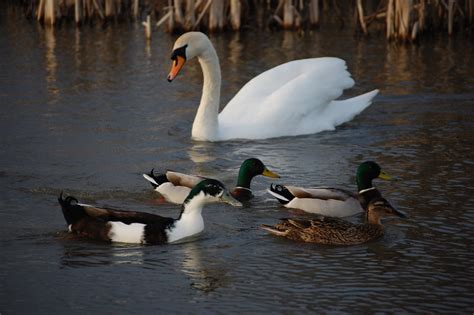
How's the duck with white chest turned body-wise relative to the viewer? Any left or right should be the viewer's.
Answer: facing to the right of the viewer

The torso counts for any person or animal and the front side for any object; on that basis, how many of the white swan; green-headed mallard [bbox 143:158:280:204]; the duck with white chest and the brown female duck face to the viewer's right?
3

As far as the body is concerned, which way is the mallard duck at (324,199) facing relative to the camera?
to the viewer's right

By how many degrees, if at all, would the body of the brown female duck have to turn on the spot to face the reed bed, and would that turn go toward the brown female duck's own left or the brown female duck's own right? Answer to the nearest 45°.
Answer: approximately 90° to the brown female duck's own left

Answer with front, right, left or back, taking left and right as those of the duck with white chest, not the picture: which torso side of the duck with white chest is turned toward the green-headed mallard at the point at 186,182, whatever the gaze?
left

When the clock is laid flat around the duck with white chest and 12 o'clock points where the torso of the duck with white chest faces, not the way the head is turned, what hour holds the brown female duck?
The brown female duck is roughly at 12 o'clock from the duck with white chest.

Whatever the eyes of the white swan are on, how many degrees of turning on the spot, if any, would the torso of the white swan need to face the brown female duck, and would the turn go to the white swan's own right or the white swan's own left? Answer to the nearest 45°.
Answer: approximately 90° to the white swan's own left

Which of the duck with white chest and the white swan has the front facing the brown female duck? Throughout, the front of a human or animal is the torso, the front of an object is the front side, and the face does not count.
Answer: the duck with white chest

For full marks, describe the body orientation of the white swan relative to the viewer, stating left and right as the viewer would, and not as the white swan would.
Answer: facing to the left of the viewer

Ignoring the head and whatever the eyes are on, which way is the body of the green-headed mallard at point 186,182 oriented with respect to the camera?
to the viewer's right

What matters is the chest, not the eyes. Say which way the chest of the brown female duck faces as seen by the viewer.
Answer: to the viewer's right

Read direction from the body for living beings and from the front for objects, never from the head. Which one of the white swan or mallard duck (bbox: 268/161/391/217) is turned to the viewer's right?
the mallard duck
